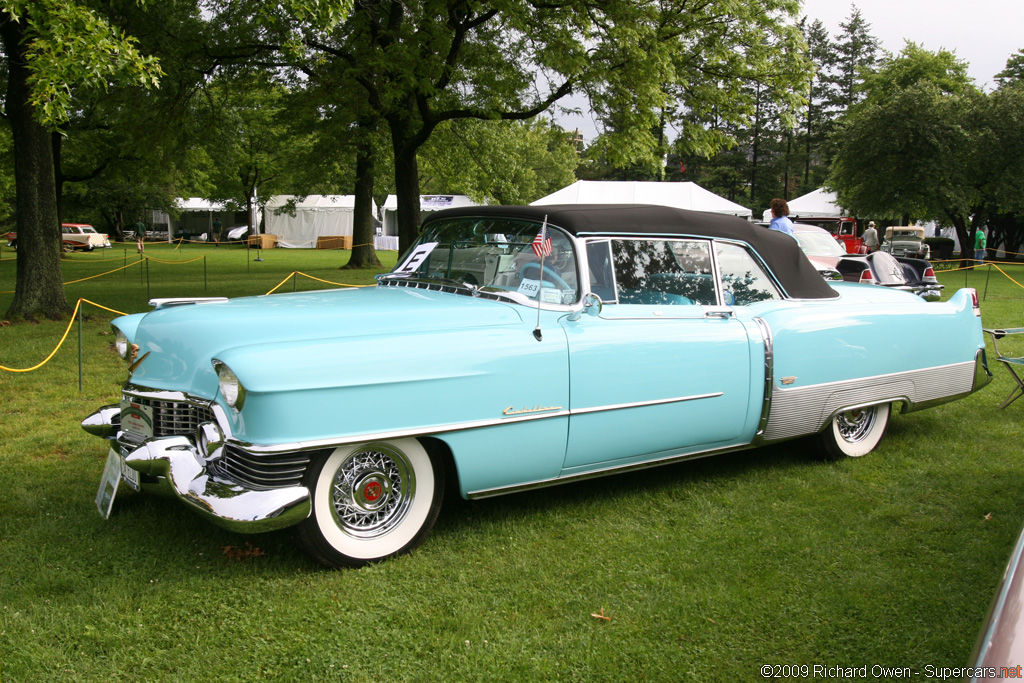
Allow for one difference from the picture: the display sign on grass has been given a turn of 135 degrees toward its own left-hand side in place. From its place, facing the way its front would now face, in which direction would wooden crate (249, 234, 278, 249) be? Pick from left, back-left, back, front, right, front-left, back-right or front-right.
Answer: left

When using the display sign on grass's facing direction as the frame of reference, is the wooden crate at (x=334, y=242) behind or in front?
behind

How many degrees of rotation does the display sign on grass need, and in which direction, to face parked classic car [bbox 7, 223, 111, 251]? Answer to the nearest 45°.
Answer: approximately 135° to its right

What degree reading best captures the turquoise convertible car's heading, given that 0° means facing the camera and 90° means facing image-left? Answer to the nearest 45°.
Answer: approximately 45°

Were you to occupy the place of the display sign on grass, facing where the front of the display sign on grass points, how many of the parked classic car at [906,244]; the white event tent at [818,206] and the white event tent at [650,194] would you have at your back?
3

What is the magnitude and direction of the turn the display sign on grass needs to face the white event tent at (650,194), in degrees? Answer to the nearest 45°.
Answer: approximately 180°

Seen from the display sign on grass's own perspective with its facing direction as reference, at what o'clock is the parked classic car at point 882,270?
The parked classic car is roughly at 5 o'clock from the display sign on grass.

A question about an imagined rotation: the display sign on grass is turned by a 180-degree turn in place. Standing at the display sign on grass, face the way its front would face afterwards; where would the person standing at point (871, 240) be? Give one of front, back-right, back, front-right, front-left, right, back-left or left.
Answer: front

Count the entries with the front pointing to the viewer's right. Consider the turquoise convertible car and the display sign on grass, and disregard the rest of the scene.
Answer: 0

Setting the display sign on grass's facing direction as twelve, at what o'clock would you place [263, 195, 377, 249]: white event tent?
The white event tent is roughly at 5 o'clock from the display sign on grass.

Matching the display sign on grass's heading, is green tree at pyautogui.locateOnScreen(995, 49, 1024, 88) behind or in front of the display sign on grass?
behind
